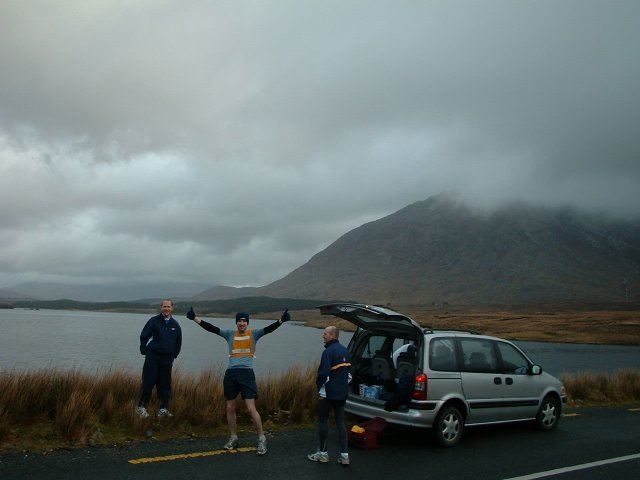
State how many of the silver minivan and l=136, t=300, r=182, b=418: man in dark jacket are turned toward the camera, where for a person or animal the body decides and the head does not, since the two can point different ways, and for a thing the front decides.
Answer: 1

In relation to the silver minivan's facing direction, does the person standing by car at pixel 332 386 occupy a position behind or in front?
behind

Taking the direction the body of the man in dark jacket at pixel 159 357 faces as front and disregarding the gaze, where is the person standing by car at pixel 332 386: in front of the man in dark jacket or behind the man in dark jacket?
in front

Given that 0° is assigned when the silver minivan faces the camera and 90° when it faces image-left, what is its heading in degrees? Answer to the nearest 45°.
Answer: approximately 225°

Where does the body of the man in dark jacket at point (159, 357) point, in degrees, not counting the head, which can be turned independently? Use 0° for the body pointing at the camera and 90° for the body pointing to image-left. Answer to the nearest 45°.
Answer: approximately 0°

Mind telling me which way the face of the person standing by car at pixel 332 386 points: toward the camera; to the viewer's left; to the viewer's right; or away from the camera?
to the viewer's left

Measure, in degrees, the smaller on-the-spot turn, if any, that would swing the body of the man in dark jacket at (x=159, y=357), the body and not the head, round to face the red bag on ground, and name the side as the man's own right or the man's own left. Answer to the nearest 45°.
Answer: approximately 45° to the man's own left

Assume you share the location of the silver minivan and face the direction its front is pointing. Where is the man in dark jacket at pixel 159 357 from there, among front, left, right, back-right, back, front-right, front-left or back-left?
back-left

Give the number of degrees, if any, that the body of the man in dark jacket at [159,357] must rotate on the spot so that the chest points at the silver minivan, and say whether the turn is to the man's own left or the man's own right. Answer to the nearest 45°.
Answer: approximately 90° to the man's own left

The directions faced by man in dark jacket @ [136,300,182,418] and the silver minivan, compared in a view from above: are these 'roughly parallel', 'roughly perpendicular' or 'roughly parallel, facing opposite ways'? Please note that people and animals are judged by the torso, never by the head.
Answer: roughly perpendicular
